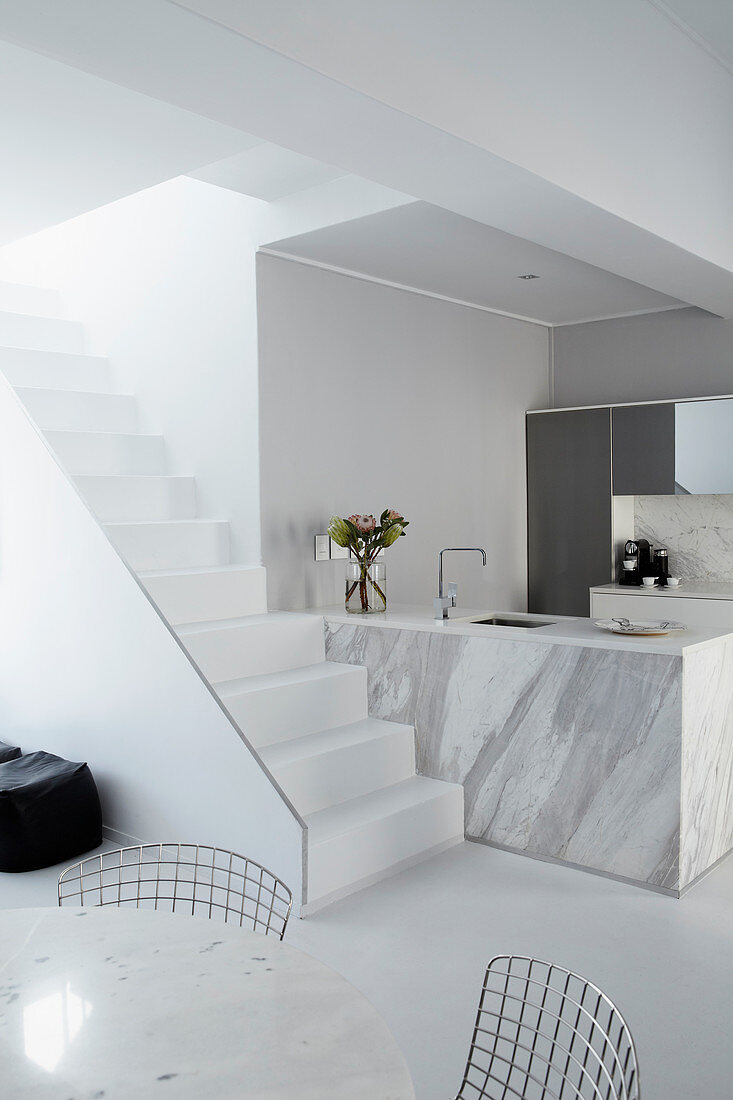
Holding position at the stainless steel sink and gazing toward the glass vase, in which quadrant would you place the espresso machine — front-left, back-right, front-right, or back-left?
back-right

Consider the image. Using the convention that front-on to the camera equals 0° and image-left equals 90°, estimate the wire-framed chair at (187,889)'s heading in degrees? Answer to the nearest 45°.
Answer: approximately 45°

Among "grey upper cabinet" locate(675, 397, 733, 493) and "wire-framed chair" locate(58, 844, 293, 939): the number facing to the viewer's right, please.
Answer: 0

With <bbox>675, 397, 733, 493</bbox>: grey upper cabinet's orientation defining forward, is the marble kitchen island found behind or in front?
in front

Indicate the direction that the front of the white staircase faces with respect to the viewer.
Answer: facing the viewer and to the right of the viewer

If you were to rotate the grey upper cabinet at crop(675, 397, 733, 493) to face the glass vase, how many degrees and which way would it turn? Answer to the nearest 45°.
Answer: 0° — it already faces it

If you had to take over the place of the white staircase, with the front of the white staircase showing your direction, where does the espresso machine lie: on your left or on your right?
on your left

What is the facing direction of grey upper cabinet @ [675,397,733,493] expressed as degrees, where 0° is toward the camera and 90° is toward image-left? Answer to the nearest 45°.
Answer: approximately 45°
